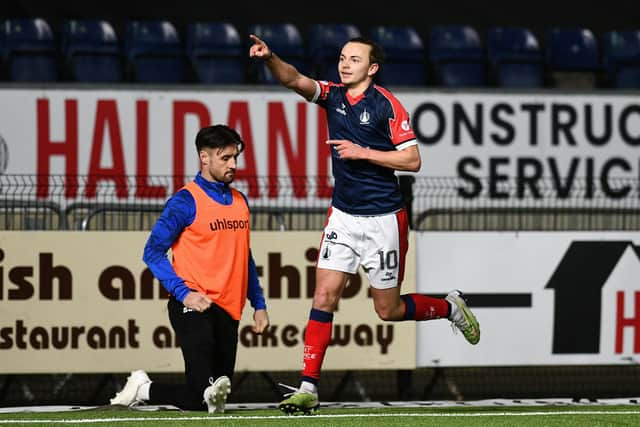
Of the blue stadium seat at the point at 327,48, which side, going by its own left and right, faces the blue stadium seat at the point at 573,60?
left

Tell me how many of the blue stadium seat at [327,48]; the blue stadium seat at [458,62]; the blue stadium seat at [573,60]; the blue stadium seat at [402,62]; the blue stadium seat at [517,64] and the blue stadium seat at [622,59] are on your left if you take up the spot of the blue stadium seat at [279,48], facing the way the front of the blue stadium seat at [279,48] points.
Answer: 6

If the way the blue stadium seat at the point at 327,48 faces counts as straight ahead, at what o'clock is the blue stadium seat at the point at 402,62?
the blue stadium seat at the point at 402,62 is roughly at 9 o'clock from the blue stadium seat at the point at 327,48.

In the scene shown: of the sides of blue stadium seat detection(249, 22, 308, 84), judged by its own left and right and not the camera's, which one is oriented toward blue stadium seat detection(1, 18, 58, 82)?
right

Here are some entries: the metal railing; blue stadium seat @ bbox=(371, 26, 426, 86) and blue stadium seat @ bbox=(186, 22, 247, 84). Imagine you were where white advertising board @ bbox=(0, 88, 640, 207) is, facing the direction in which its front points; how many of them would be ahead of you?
1

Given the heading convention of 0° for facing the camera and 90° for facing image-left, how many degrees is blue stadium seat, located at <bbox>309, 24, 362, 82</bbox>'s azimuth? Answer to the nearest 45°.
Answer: approximately 0°

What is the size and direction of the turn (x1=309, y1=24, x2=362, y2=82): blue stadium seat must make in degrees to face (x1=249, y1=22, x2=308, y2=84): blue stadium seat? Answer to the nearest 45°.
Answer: approximately 90° to its right

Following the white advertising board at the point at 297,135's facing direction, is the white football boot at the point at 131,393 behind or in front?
in front

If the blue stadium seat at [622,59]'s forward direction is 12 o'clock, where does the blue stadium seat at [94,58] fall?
the blue stadium seat at [94,58] is roughly at 2 o'clock from the blue stadium seat at [622,59].

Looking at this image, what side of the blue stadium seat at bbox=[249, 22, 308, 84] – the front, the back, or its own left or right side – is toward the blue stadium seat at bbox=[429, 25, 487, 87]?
left
